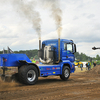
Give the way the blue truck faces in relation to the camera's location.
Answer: facing away from the viewer and to the right of the viewer
